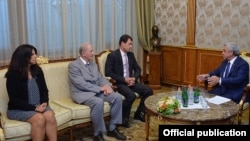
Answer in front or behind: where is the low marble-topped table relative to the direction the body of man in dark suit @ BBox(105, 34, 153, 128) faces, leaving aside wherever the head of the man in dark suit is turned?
in front

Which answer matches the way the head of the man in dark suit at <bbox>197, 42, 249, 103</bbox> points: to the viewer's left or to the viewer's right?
to the viewer's left

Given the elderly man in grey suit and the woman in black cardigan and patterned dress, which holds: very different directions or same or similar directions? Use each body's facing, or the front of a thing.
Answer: same or similar directions

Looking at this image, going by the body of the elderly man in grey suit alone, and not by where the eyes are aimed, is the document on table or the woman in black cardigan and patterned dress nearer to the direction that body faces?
the document on table

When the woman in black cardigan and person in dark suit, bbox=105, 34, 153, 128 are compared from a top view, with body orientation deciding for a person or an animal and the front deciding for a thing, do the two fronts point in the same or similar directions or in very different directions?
same or similar directions

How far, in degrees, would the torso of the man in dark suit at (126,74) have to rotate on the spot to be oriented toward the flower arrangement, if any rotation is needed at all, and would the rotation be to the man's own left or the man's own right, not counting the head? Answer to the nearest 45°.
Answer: approximately 45° to the man's own right

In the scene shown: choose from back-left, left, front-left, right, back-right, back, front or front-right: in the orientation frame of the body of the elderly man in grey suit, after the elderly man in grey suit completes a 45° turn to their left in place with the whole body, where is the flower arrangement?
front-right

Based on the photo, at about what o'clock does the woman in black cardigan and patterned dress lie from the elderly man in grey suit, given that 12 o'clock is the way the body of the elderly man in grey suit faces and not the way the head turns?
The woman in black cardigan and patterned dress is roughly at 3 o'clock from the elderly man in grey suit.

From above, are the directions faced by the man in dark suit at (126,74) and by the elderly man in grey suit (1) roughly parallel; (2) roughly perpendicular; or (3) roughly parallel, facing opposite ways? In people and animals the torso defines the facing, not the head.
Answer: roughly parallel

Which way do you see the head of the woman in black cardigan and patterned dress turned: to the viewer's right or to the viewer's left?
to the viewer's right

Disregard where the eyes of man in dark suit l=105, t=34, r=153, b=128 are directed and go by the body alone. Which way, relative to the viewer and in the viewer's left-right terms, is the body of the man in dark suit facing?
facing the viewer and to the right of the viewer

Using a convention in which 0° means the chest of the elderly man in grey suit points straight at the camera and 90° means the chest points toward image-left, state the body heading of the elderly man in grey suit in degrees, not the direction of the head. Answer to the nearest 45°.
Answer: approximately 315°

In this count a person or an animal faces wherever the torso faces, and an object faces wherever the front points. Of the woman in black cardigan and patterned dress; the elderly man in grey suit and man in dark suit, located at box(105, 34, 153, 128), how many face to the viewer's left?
0

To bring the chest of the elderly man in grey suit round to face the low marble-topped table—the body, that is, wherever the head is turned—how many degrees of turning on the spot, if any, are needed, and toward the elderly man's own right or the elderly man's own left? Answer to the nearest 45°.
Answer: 0° — they already face it

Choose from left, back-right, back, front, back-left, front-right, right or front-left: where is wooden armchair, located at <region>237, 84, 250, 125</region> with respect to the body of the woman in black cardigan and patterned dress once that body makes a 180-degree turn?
back-right

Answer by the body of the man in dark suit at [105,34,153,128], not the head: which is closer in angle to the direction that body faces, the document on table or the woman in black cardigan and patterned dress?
the document on table

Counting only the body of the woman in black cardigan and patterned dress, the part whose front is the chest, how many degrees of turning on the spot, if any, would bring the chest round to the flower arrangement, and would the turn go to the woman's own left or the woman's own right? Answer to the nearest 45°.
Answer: approximately 45° to the woman's own left
